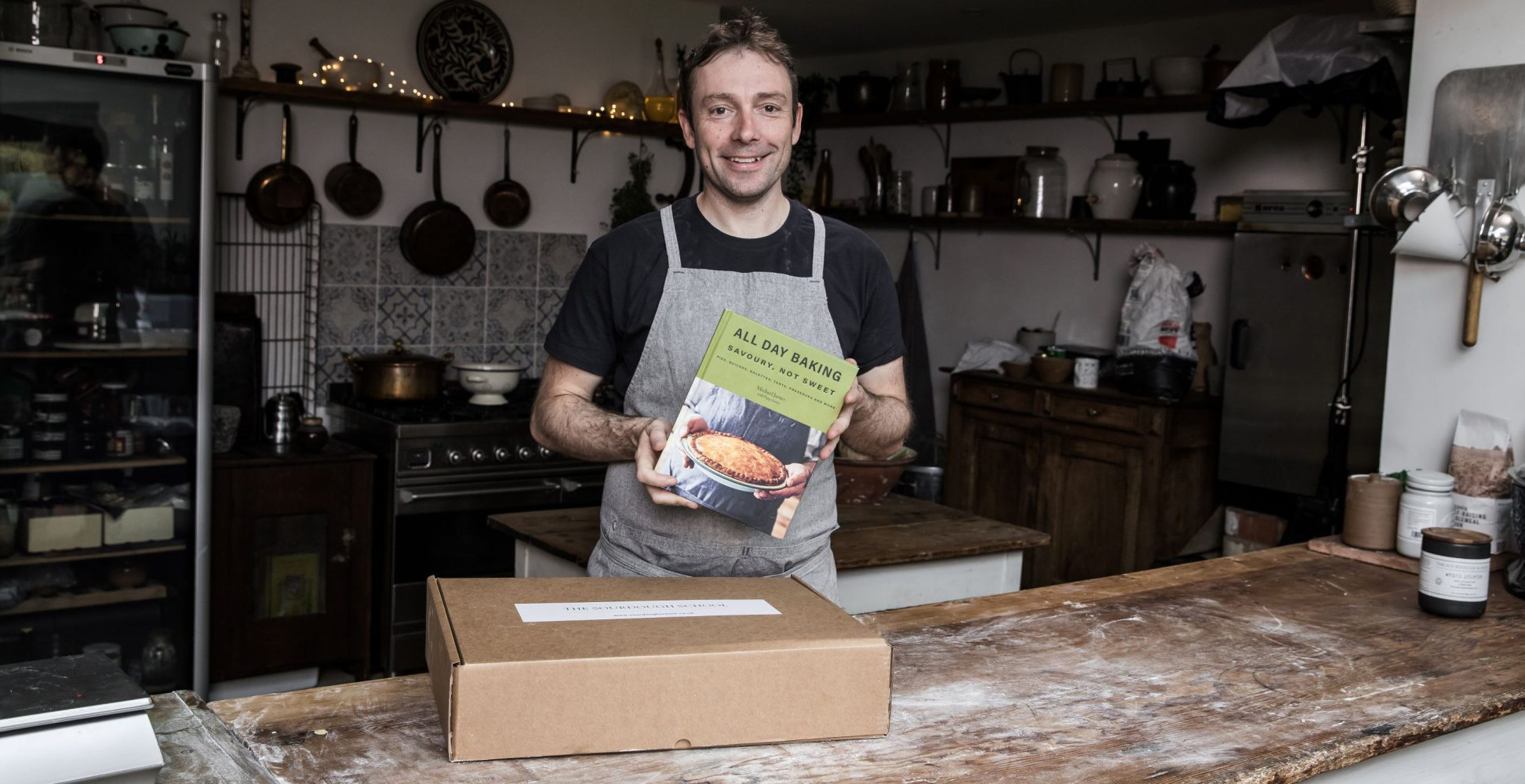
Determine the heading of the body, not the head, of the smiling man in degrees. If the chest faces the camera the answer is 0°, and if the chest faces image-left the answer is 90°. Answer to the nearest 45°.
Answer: approximately 0°

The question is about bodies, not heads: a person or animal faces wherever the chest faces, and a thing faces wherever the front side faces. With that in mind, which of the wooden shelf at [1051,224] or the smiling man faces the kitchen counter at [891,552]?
the wooden shelf

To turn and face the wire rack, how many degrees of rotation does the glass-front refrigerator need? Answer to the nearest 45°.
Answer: approximately 135° to its left

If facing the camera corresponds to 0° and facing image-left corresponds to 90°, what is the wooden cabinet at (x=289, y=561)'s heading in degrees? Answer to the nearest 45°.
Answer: approximately 0°

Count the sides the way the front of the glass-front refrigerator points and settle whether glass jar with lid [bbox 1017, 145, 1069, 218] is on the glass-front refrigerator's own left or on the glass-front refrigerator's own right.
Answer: on the glass-front refrigerator's own left

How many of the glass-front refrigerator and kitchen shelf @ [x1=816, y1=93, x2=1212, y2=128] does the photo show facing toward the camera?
2

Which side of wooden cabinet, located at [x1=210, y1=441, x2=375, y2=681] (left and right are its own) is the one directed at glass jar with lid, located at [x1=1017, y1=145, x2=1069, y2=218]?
left
